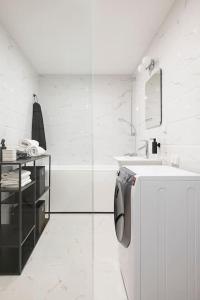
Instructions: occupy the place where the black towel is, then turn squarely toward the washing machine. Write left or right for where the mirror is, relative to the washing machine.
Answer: left

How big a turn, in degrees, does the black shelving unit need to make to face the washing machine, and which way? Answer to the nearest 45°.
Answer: approximately 45° to its right

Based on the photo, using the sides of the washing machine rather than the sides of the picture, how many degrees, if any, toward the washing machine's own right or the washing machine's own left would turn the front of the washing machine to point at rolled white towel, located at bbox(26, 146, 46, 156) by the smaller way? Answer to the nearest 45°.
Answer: approximately 45° to the washing machine's own right

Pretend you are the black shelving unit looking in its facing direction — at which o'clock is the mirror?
The mirror is roughly at 12 o'clock from the black shelving unit.

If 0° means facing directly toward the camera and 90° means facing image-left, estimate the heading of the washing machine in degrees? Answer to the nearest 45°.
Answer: approximately 90°

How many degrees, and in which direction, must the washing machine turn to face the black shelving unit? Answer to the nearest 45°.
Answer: approximately 45° to its right

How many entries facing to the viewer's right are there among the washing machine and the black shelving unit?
1

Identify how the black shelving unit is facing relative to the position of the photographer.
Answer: facing to the right of the viewer

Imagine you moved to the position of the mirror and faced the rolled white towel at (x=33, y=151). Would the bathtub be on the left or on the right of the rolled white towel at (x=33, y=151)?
right
